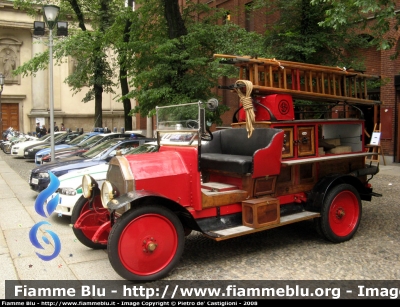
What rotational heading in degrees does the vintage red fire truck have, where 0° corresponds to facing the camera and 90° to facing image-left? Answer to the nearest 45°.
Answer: approximately 45°

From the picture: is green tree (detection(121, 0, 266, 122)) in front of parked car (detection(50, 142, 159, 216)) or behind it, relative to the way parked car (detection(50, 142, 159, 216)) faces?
behind

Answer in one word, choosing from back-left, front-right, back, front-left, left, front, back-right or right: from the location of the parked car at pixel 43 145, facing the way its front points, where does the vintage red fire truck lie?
front-left

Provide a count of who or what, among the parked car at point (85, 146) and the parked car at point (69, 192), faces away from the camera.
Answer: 0

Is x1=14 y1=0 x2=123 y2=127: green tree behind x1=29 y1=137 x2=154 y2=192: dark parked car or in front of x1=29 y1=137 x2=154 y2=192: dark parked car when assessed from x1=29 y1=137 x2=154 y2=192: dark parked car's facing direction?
behind

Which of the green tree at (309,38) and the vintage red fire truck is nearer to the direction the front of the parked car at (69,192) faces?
the vintage red fire truck

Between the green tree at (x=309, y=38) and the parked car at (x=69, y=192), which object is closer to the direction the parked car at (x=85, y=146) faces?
the parked car
